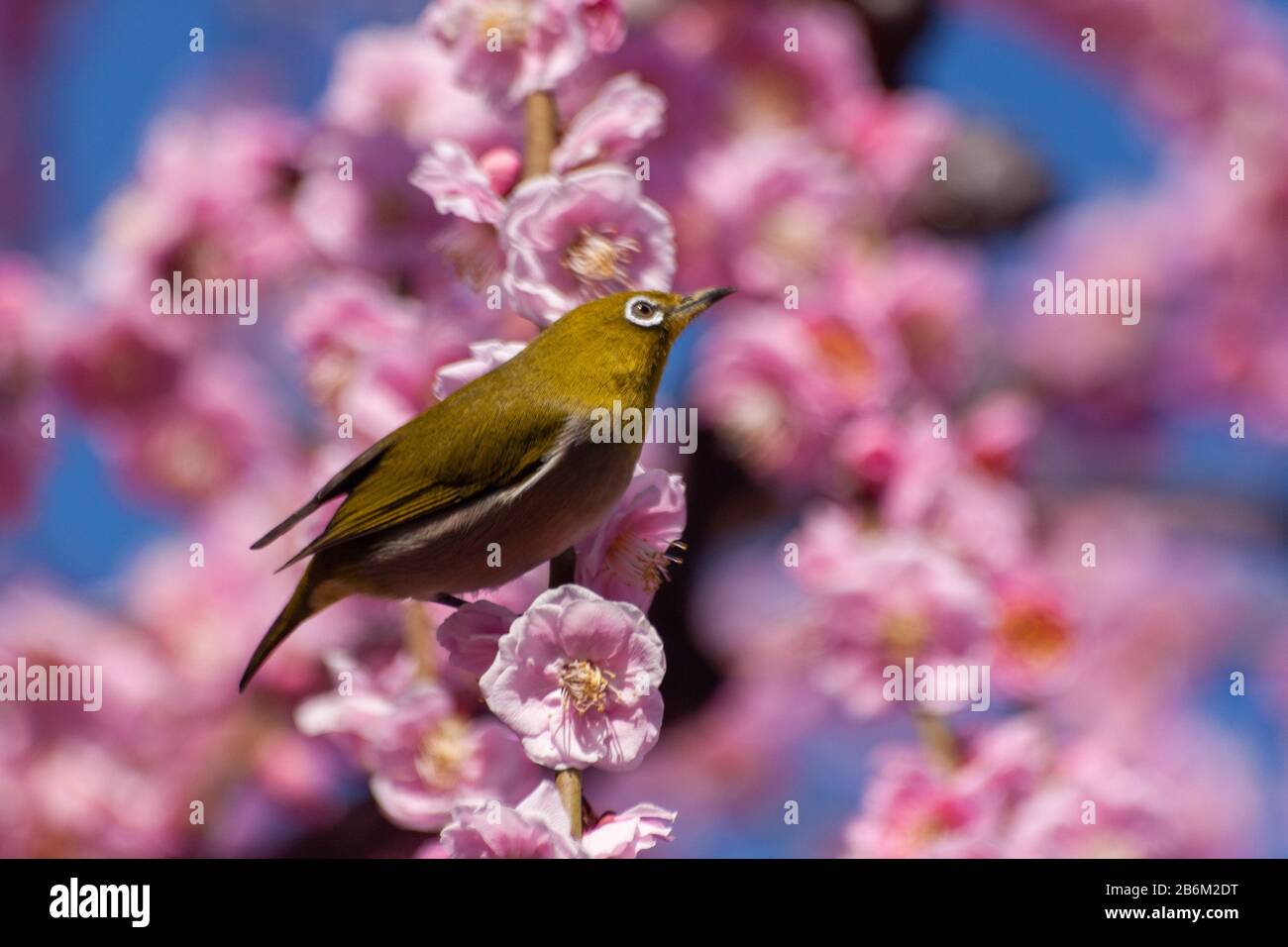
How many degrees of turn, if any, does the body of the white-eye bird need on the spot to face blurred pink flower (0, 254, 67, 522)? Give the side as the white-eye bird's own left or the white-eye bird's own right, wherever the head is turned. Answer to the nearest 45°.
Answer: approximately 135° to the white-eye bird's own left

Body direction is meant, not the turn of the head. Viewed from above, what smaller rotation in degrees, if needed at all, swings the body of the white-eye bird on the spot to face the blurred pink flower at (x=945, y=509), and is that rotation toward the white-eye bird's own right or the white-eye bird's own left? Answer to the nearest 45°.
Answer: approximately 45° to the white-eye bird's own left

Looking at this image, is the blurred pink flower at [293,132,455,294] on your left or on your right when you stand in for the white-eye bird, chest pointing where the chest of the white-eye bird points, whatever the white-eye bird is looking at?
on your left

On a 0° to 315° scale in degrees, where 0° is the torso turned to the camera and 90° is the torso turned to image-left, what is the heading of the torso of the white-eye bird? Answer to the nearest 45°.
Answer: approximately 270°

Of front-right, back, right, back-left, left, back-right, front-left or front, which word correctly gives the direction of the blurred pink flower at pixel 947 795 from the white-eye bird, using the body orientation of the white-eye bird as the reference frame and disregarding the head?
front-left
